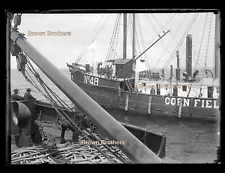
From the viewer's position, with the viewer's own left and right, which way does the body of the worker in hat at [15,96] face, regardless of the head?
facing to the right of the viewer
